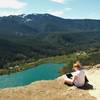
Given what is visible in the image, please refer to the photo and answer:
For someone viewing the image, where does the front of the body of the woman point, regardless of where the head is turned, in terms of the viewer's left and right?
facing away from the viewer and to the left of the viewer
